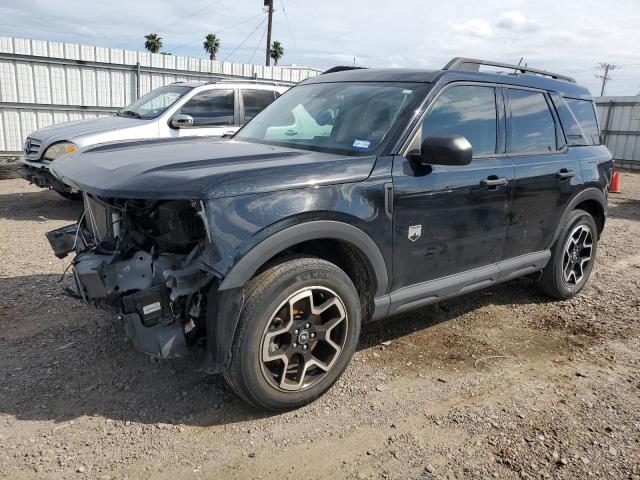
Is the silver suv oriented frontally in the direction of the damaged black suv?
no

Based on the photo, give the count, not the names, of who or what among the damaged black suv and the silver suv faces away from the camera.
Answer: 0

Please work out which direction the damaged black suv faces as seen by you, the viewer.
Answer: facing the viewer and to the left of the viewer

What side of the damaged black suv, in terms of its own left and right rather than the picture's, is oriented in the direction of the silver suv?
right

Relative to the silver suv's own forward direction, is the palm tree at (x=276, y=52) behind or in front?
behind

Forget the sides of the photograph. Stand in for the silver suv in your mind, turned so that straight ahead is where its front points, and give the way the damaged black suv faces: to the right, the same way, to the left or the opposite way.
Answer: the same way

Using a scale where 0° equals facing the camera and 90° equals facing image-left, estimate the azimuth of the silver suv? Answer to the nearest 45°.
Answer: approximately 45°

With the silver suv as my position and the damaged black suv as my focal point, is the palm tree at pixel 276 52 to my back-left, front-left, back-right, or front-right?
back-left

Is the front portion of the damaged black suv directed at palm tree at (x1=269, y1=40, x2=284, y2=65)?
no
